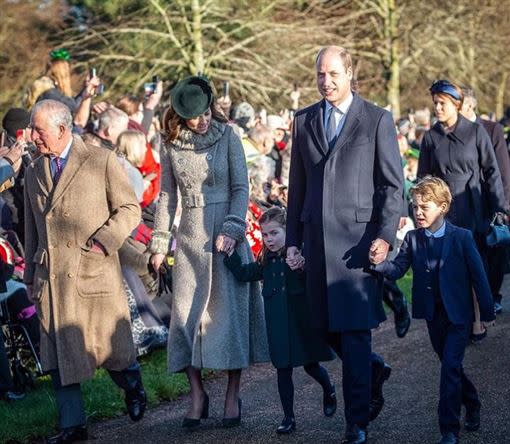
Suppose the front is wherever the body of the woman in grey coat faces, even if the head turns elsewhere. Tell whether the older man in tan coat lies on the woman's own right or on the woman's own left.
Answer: on the woman's own right

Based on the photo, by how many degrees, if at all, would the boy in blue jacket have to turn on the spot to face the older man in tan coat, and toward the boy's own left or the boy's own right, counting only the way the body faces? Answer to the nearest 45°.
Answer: approximately 45° to the boy's own right

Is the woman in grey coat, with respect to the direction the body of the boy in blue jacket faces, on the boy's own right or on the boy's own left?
on the boy's own right

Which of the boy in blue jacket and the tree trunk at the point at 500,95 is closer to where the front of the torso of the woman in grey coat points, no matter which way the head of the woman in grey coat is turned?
the boy in blue jacket

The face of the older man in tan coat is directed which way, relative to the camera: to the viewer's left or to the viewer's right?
to the viewer's left

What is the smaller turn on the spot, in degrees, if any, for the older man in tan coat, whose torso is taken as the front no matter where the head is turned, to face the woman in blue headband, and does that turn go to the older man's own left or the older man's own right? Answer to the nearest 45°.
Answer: approximately 180°

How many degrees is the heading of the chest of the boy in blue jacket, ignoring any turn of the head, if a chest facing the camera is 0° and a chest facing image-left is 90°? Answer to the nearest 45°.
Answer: approximately 45°

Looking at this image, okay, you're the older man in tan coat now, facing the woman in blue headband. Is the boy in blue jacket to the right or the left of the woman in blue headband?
right
